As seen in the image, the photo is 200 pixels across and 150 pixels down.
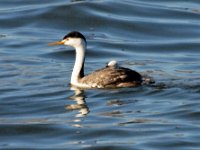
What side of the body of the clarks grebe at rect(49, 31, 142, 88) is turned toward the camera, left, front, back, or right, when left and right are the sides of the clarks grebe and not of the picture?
left
